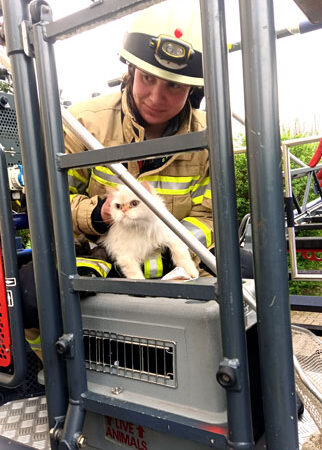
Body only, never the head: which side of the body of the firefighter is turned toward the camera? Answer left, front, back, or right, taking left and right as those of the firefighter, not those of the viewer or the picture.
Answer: front

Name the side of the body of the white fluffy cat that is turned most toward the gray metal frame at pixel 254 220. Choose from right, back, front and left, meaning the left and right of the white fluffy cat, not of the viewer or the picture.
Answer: left

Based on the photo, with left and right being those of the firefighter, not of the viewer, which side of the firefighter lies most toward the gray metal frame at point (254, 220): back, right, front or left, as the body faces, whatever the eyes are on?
front

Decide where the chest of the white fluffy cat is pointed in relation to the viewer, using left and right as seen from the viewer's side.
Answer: facing the viewer and to the left of the viewer

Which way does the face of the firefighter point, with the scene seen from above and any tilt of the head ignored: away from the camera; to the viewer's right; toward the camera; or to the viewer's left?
toward the camera
